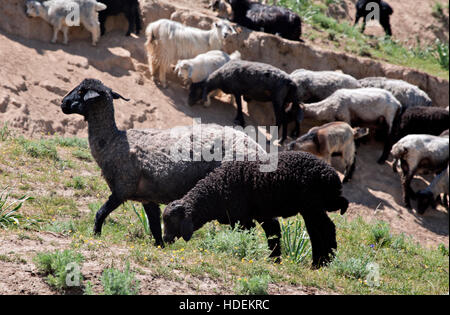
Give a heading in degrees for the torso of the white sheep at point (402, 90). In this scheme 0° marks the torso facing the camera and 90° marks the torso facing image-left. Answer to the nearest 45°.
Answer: approximately 90°

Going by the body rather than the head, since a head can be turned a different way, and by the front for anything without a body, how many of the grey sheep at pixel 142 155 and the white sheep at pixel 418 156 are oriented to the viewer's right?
1

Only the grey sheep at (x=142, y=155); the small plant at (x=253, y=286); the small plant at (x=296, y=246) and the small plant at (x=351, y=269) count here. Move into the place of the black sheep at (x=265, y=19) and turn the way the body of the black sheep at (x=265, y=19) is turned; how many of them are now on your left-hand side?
4

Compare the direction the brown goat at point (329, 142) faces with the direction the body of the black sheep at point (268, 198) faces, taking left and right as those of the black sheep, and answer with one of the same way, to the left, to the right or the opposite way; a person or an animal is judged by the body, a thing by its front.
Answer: the same way

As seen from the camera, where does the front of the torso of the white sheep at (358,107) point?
to the viewer's left

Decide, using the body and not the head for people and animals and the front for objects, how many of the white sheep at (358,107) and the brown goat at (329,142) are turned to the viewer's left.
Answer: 2

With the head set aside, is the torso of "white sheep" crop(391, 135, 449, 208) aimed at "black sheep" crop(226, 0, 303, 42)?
no
